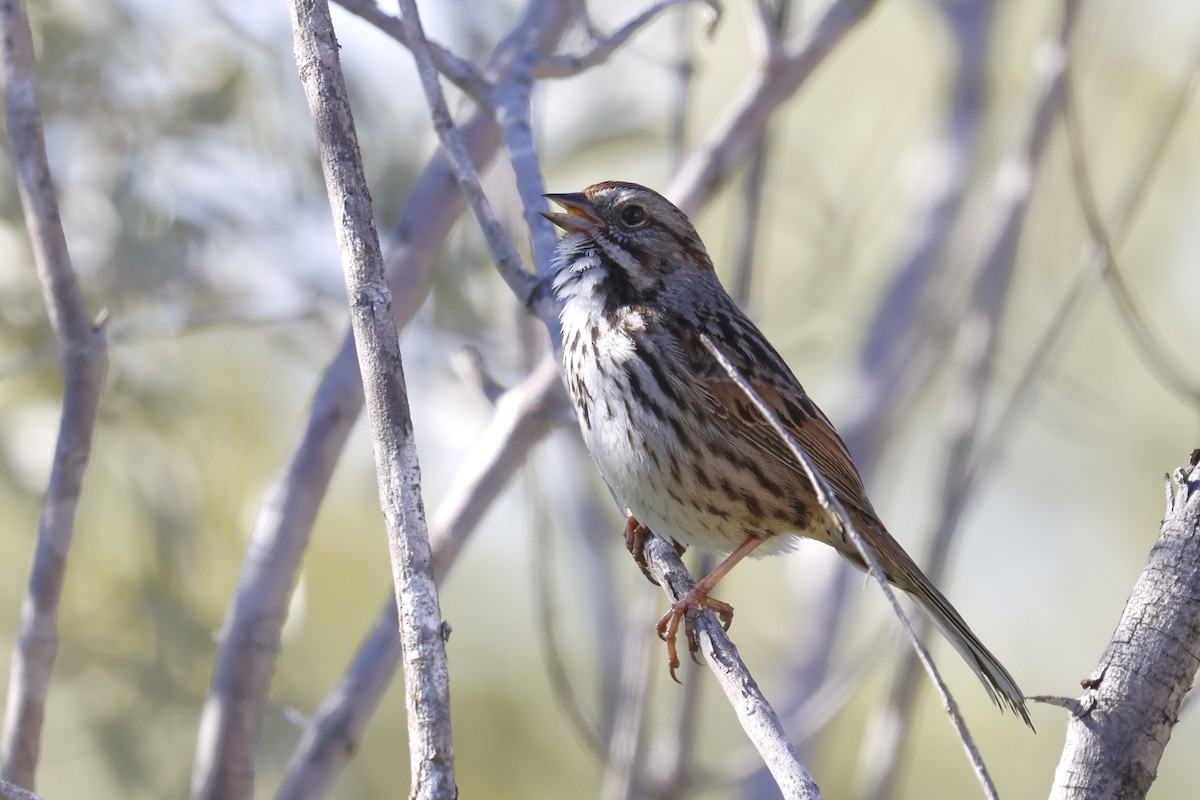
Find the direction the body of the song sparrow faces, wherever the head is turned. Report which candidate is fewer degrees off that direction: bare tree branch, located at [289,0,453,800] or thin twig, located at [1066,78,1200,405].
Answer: the bare tree branch

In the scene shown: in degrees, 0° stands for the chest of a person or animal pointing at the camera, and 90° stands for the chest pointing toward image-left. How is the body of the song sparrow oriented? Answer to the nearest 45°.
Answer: approximately 90°

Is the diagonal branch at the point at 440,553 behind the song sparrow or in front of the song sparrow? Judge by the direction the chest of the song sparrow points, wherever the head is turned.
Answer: in front

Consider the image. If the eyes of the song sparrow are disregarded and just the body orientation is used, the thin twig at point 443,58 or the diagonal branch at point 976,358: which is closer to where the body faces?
the thin twig

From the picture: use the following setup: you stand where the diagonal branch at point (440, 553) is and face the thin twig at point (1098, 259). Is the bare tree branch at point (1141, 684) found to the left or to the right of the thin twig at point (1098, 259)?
right
